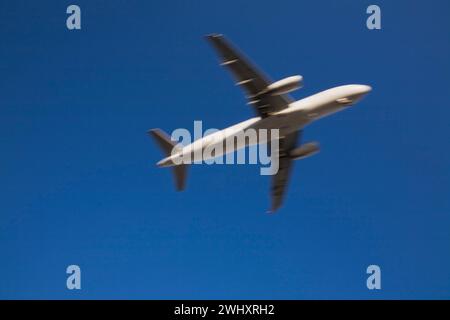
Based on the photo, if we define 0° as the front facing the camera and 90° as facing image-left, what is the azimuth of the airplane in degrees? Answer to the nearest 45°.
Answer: approximately 270°
